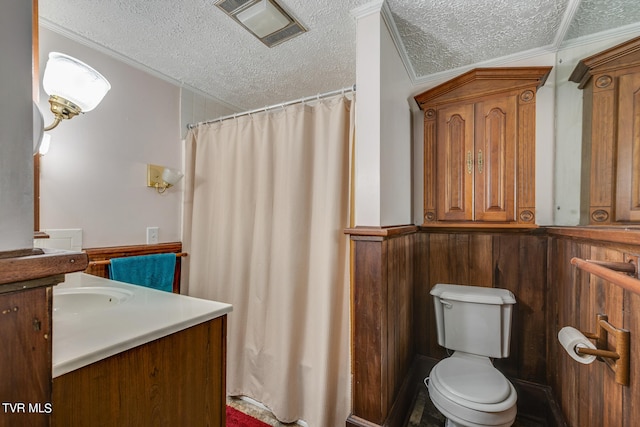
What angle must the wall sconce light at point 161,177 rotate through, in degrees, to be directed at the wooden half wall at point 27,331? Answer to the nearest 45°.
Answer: approximately 45° to its right

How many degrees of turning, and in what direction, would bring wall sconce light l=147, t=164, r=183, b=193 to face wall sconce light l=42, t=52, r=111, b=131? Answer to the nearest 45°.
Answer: approximately 90° to its right

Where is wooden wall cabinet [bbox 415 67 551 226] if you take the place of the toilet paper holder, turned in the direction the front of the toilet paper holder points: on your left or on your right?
on your right

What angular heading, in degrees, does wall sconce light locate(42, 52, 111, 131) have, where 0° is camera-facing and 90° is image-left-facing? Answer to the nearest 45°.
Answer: approximately 270°

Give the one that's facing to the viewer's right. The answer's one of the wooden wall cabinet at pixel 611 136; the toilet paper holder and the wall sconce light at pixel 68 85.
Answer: the wall sconce light
